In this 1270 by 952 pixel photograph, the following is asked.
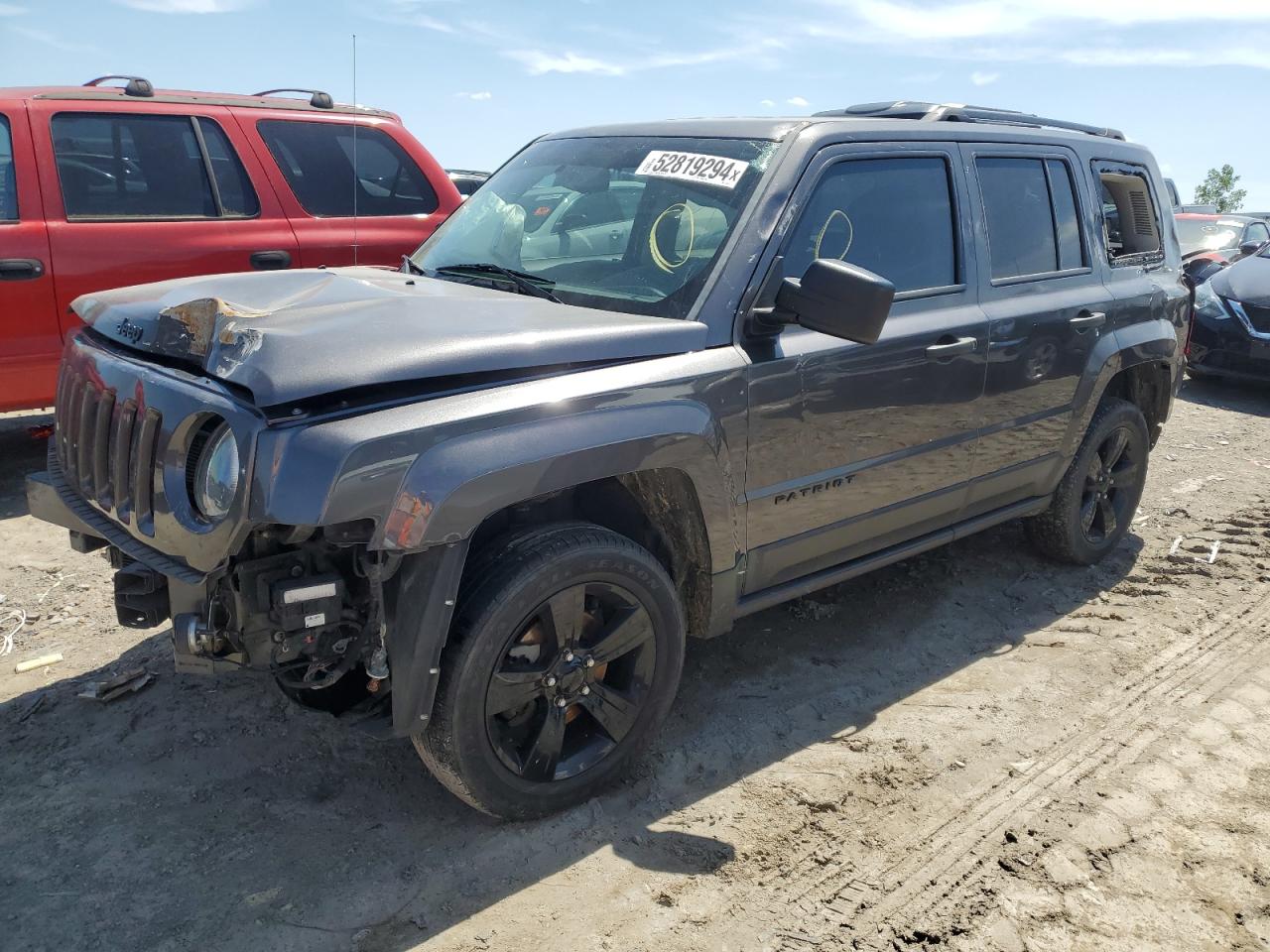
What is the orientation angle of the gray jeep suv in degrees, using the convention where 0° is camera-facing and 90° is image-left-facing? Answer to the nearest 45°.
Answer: approximately 45°

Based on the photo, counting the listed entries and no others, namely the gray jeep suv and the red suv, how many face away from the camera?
0

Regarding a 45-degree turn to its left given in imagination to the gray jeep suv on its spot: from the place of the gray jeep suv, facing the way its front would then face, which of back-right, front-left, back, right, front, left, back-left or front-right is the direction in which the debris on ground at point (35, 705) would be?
right

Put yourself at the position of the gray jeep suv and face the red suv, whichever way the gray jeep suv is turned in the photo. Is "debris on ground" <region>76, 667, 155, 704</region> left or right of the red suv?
left
